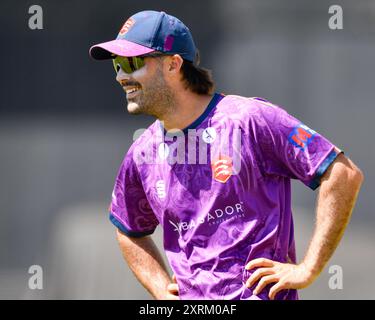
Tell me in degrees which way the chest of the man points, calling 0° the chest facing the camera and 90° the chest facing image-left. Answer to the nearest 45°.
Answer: approximately 45°
